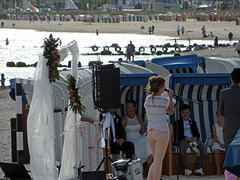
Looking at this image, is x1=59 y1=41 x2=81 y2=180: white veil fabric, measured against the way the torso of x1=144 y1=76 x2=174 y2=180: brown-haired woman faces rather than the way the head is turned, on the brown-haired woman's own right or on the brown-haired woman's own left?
on the brown-haired woman's own left

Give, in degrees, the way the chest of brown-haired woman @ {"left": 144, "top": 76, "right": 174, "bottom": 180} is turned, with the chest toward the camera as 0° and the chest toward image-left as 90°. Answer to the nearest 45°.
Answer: approximately 225°

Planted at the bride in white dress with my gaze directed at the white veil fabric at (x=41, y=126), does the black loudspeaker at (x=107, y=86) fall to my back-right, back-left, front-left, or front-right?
front-left

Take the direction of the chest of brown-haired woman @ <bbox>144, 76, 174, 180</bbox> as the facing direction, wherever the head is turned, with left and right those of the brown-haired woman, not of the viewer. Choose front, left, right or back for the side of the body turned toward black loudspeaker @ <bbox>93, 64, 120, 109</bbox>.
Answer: left

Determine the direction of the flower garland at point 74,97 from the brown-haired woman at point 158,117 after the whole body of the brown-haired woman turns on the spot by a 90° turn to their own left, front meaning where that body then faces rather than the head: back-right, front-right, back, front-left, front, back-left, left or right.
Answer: front

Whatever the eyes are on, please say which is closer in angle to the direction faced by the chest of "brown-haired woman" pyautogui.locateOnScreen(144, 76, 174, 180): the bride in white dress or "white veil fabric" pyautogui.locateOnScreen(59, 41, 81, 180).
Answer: the bride in white dress

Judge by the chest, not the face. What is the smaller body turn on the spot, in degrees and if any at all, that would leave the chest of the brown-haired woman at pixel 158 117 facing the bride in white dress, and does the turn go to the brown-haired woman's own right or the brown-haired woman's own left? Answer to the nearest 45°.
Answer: approximately 45° to the brown-haired woman's own left
